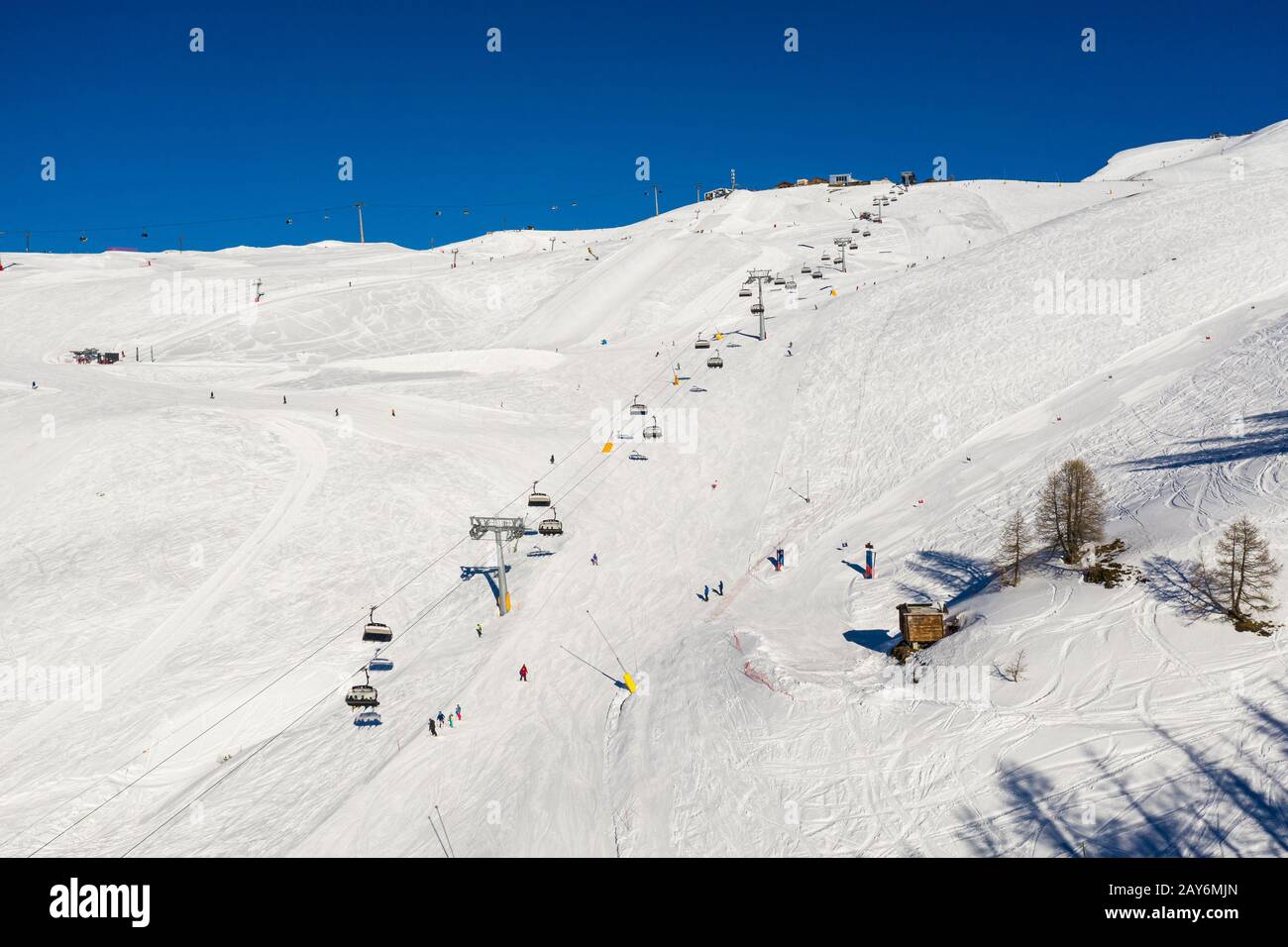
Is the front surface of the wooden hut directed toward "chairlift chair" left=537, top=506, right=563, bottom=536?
no

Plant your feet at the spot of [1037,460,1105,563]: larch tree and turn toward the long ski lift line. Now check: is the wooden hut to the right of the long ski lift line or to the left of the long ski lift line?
left

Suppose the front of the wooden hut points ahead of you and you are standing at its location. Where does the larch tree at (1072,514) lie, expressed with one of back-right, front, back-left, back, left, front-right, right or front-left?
back-left

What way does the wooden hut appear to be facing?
toward the camera

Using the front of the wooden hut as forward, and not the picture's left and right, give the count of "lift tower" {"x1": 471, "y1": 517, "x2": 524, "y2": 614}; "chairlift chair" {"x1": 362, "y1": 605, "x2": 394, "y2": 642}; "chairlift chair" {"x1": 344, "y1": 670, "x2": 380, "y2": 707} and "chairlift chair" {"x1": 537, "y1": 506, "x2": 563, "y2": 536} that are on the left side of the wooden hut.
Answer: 0

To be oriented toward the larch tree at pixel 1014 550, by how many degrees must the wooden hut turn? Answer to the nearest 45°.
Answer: approximately 135° to its left

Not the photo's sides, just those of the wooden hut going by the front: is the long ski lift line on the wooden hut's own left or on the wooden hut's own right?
on the wooden hut's own right

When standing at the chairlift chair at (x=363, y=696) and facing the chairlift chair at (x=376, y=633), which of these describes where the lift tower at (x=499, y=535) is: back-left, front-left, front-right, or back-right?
front-right

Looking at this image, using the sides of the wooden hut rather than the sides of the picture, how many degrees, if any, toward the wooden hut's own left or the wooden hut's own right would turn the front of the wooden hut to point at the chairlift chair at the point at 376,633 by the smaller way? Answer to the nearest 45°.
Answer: approximately 90° to the wooden hut's own right

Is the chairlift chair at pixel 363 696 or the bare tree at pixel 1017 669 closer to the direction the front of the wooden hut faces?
the bare tree

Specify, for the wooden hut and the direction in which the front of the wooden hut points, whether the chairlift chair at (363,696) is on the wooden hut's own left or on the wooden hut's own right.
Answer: on the wooden hut's own right

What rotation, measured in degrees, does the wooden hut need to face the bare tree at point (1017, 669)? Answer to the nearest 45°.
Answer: approximately 45° to its left
